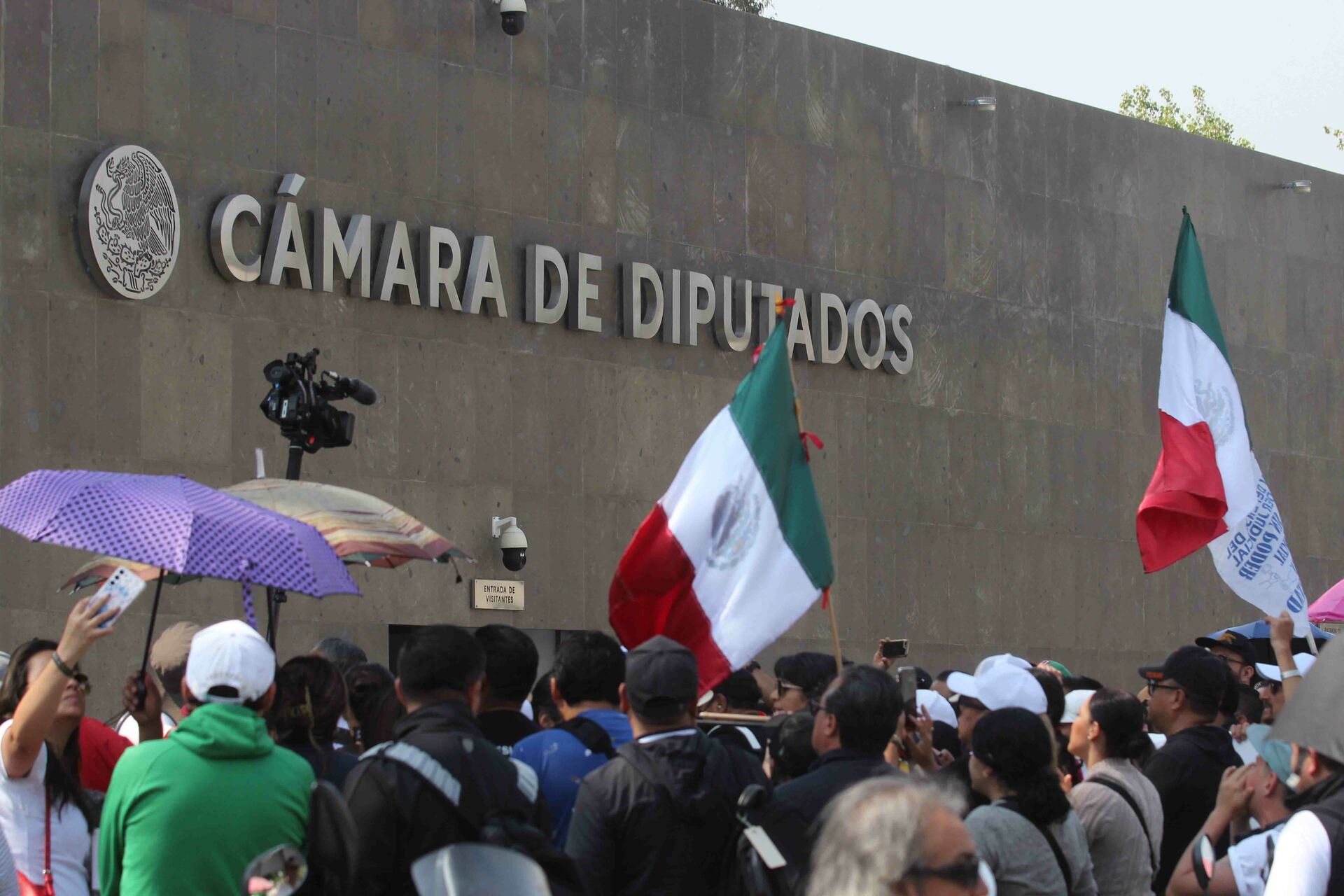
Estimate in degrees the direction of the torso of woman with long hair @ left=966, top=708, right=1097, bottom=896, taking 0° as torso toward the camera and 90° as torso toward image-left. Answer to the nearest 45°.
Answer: approximately 135°

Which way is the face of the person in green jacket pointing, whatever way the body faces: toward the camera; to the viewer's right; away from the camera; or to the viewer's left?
away from the camera

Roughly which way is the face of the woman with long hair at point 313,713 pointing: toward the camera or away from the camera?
away from the camera

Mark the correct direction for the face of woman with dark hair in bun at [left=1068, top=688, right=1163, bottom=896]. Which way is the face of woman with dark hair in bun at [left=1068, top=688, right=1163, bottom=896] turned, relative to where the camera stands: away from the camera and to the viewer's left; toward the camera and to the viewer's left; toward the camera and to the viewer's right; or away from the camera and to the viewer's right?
away from the camera and to the viewer's left

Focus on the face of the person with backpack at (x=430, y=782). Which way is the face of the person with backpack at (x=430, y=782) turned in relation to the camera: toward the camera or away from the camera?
away from the camera

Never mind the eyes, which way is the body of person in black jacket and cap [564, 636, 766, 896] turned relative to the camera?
away from the camera

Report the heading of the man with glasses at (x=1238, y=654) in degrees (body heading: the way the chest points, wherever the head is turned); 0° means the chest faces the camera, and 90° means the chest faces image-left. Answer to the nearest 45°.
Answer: approximately 90°

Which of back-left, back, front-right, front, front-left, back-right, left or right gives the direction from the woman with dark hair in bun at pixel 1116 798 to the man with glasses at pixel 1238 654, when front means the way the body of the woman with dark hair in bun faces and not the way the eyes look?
front-right

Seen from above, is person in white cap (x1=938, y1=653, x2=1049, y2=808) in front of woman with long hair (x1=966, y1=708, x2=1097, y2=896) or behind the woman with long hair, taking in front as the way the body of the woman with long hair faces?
in front

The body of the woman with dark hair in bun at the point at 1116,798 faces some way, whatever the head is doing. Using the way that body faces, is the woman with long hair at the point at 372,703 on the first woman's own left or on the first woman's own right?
on the first woman's own left
